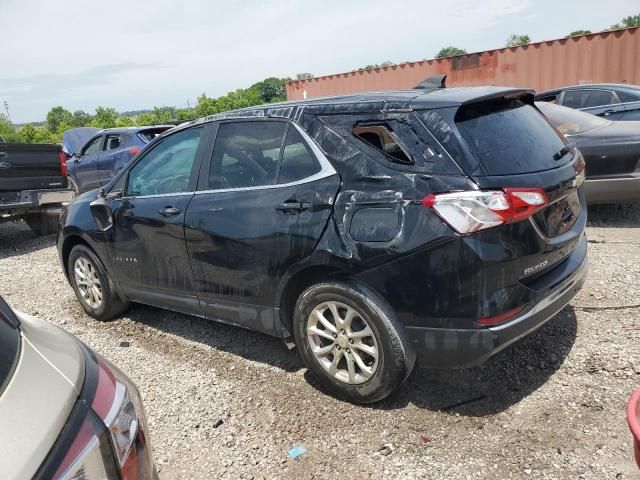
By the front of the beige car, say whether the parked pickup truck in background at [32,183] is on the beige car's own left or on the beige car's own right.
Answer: on the beige car's own right

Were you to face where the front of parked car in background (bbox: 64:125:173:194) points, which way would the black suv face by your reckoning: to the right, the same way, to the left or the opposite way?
the same way

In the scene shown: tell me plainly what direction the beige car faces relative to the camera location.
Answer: facing away from the viewer and to the left of the viewer

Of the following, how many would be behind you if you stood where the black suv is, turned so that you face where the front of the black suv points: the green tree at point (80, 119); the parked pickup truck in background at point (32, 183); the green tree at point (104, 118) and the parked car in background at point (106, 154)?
0

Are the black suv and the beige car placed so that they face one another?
no

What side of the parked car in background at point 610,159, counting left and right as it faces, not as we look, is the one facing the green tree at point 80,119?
front

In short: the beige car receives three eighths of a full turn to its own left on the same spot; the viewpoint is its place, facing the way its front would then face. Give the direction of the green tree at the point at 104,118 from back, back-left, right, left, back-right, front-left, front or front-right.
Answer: back

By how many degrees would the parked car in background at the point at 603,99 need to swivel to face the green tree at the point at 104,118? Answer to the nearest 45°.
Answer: approximately 45° to its right

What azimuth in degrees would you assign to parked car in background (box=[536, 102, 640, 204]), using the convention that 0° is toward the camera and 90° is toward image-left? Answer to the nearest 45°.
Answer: approximately 135°

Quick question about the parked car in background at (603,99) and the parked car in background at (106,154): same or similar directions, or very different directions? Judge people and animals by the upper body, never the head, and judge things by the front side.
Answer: same or similar directions

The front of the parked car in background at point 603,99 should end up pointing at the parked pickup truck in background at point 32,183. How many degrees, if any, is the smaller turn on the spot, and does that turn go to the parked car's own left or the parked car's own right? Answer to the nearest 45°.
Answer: approximately 45° to the parked car's own left

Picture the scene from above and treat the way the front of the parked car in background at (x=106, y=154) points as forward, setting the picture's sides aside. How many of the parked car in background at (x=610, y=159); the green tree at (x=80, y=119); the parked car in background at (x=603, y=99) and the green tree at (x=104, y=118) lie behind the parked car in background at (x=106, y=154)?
2

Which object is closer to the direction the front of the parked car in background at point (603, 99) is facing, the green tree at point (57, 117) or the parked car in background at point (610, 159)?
the green tree

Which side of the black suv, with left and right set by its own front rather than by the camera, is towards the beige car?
left

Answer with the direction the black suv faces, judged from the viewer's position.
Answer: facing away from the viewer and to the left of the viewer

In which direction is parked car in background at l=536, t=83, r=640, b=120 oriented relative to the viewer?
to the viewer's left

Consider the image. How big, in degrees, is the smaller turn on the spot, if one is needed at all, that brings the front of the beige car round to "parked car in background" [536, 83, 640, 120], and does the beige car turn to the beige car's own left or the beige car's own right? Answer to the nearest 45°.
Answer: approximately 90° to the beige car's own right

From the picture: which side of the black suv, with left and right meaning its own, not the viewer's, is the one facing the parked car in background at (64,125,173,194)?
front
